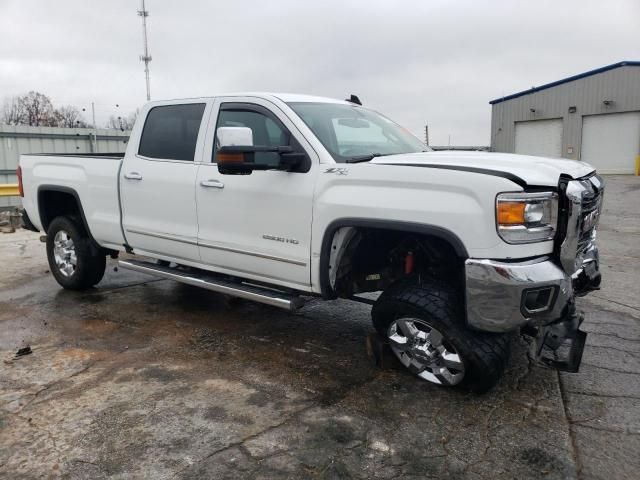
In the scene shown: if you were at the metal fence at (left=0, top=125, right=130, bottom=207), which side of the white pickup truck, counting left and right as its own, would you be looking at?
back

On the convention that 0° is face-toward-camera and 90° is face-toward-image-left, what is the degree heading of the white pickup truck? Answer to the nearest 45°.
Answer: approximately 315°

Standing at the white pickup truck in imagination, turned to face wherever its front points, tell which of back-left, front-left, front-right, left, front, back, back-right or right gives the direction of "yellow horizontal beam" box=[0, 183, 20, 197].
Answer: back

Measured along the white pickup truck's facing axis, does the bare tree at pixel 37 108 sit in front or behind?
behind
